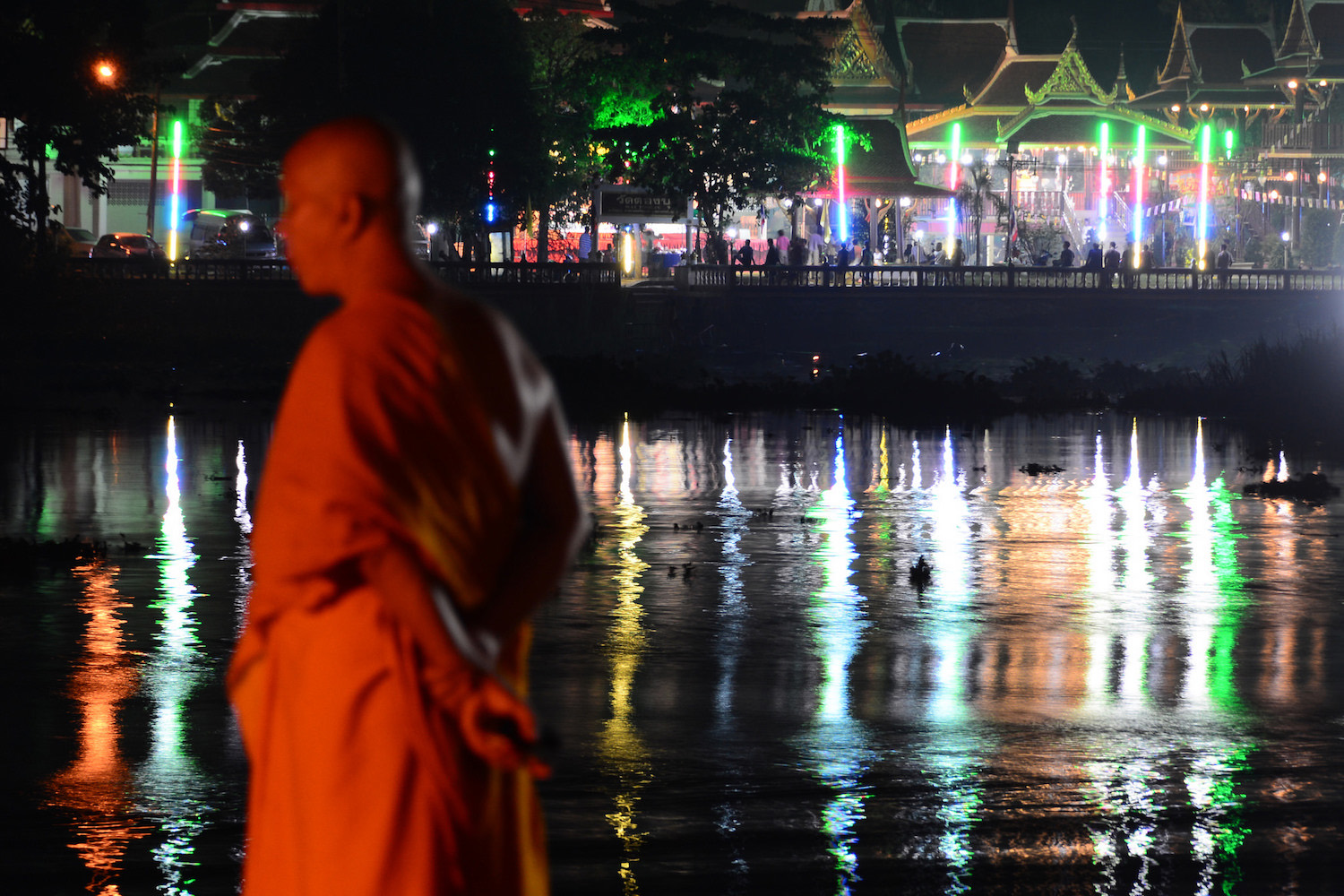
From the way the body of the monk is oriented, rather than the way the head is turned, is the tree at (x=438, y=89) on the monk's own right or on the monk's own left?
on the monk's own right

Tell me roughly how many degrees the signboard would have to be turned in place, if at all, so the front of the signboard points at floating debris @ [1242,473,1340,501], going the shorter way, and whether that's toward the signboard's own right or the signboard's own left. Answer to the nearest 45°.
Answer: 0° — it already faces it

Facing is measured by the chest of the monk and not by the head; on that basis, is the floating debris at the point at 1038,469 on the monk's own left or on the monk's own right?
on the monk's own right

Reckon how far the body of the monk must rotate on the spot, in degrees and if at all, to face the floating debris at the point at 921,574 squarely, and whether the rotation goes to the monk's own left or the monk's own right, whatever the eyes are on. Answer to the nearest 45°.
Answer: approximately 45° to the monk's own right

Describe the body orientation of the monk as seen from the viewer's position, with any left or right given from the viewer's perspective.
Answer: facing away from the viewer and to the left of the viewer

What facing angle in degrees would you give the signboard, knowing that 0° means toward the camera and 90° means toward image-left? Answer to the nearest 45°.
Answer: approximately 0°

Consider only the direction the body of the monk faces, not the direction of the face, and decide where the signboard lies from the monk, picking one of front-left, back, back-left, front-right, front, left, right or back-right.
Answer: front-right

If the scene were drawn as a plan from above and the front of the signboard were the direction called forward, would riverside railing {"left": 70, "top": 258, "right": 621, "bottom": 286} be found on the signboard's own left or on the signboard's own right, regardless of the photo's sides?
on the signboard's own right

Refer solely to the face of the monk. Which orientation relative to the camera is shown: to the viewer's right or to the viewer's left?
to the viewer's left

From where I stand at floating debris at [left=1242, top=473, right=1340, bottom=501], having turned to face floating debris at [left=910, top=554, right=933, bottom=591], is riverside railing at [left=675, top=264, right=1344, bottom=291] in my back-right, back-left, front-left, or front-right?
back-right

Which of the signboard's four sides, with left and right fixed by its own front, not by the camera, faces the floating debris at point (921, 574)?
front

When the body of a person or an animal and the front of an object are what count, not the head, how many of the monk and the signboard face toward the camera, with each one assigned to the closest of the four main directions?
1
